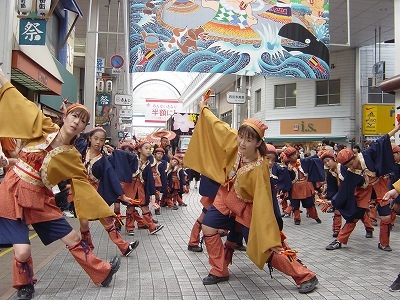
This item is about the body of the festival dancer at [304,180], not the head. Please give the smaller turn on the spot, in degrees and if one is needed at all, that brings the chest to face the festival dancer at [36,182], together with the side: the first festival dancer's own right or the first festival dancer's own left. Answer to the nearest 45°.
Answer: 0° — they already face them

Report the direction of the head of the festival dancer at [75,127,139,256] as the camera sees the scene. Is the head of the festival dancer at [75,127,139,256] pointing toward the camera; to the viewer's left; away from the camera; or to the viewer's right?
toward the camera

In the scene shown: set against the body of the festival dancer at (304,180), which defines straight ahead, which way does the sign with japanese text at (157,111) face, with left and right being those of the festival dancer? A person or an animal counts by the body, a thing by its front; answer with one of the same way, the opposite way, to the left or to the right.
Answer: the same way

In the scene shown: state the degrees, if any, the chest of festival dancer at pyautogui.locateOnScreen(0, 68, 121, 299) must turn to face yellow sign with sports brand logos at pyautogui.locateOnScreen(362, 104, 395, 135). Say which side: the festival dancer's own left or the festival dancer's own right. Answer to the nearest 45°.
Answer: approximately 135° to the festival dancer's own left

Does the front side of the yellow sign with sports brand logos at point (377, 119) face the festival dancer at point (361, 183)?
yes

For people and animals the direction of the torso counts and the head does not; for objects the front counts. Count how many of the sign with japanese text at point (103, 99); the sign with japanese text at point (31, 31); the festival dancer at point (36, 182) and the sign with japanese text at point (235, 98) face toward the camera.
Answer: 4

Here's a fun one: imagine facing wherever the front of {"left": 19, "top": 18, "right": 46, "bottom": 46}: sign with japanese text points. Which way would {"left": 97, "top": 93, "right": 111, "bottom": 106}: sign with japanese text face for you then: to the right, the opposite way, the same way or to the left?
the same way

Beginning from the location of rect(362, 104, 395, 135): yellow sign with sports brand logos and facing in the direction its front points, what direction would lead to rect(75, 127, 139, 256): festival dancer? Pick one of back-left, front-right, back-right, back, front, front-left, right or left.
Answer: front

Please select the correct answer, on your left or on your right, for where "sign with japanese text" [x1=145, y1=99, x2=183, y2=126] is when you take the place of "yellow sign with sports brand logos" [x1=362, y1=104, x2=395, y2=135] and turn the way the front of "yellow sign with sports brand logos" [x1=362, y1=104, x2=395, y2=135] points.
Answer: on your right

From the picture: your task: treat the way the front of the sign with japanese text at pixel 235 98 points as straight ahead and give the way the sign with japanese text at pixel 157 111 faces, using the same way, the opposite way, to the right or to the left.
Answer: the same way

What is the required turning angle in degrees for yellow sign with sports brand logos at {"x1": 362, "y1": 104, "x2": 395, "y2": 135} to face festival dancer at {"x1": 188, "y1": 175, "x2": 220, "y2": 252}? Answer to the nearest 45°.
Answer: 0° — it already faces them

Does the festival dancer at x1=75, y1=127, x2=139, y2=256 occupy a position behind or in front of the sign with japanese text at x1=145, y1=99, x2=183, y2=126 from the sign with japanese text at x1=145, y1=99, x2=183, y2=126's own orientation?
in front

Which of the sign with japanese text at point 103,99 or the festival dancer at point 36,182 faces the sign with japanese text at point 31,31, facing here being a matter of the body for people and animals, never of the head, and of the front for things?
the sign with japanese text at point 103,99

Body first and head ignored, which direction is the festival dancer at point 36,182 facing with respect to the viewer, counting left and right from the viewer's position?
facing the viewer

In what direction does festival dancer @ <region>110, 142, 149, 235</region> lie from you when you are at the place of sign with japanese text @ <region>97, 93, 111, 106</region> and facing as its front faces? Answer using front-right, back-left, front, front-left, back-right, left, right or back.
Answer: front

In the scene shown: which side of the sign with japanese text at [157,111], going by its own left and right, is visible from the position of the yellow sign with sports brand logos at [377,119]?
front

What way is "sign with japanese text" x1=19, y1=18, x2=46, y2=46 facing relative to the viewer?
toward the camera
